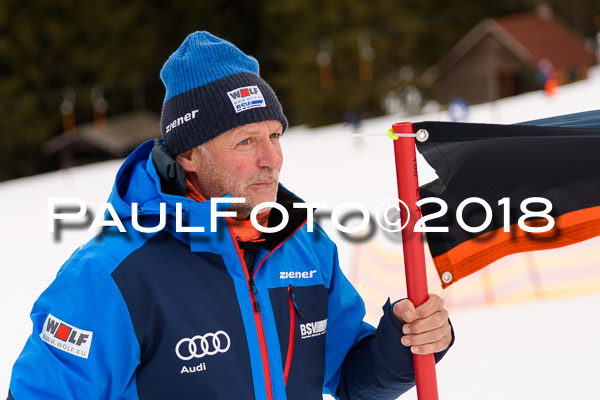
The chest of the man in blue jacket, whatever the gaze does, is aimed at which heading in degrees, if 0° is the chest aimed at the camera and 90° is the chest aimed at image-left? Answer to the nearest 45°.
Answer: approximately 315°

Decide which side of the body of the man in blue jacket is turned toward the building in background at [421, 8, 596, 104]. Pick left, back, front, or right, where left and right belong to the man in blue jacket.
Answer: left
